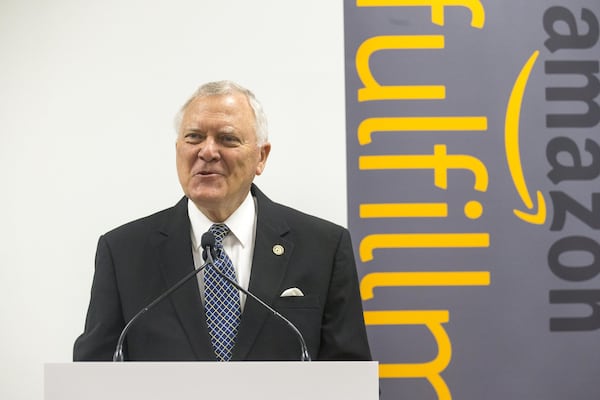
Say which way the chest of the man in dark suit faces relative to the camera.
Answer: toward the camera

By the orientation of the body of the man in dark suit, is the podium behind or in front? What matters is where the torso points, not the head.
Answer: in front

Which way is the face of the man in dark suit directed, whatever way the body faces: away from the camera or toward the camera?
toward the camera
